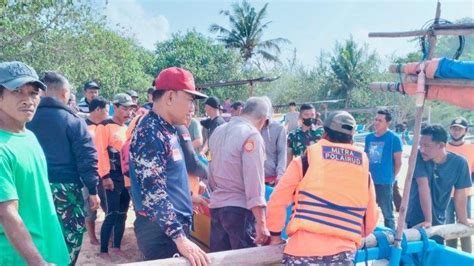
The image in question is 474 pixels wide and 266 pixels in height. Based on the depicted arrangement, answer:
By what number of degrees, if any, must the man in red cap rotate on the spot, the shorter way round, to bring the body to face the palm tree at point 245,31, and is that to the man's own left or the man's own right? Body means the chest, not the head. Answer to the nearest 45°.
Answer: approximately 90° to the man's own left

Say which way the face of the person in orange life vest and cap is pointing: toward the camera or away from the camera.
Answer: away from the camera

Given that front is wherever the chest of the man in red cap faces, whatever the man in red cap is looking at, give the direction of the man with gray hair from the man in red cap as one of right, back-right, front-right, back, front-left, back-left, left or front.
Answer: front-left

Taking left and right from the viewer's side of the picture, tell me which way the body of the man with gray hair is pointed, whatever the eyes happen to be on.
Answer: facing away from the viewer and to the right of the viewer

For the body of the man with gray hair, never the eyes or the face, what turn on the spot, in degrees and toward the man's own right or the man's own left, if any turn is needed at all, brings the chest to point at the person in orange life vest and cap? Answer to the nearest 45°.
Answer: approximately 90° to the man's own right

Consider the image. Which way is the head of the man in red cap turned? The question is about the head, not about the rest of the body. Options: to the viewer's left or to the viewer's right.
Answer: to the viewer's right

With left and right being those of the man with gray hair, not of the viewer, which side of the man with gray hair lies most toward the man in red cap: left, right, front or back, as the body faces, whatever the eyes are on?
back
